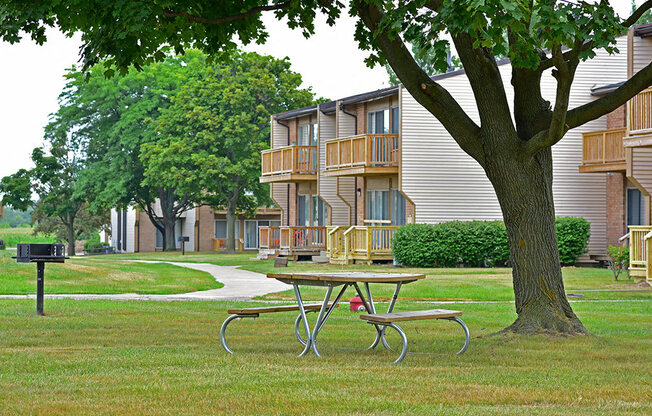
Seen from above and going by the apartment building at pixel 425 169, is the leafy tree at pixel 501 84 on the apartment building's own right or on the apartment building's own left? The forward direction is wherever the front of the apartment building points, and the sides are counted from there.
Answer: on the apartment building's own left

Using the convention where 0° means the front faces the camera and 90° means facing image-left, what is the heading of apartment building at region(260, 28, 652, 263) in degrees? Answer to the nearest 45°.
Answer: approximately 45°

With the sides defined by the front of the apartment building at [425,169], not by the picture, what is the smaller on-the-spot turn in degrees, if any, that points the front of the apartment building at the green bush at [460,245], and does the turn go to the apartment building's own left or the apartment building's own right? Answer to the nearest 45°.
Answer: approximately 90° to the apartment building's own left

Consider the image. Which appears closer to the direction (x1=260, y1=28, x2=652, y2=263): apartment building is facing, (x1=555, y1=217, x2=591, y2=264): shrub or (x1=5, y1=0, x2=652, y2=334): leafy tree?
the leafy tree
